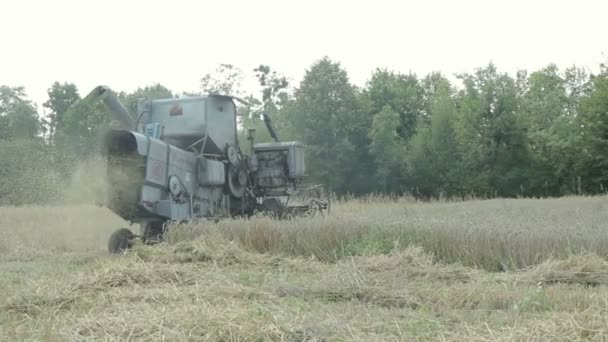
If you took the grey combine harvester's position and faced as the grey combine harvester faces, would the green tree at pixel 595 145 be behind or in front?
in front

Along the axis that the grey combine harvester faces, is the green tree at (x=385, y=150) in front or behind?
in front

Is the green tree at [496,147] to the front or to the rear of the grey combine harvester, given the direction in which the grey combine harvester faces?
to the front

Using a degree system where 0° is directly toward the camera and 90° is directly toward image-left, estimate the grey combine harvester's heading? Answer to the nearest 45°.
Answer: approximately 225°
